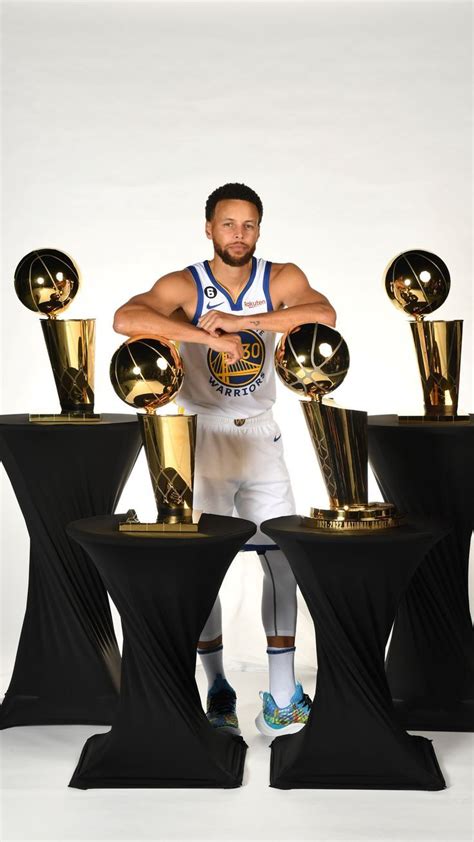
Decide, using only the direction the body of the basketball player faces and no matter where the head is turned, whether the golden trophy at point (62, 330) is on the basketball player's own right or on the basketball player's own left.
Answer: on the basketball player's own right

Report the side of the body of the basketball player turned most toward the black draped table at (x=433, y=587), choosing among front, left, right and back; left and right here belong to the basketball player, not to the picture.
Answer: left

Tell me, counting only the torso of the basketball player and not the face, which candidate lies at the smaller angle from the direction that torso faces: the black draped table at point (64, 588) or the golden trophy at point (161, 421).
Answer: the golden trophy

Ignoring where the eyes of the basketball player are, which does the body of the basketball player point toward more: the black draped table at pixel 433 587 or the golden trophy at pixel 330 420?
the golden trophy

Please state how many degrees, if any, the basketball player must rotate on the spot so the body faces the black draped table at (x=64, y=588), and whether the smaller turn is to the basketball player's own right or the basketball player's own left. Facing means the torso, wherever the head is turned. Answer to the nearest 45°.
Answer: approximately 90° to the basketball player's own right

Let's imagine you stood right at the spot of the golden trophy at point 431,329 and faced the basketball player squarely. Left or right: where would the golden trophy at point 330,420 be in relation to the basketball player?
left

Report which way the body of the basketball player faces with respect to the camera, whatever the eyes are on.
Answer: toward the camera
